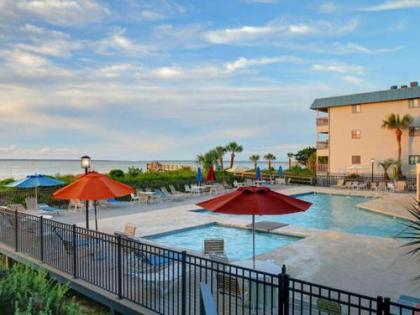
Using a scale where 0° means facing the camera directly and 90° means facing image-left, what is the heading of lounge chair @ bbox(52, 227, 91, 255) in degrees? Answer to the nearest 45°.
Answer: approximately 270°

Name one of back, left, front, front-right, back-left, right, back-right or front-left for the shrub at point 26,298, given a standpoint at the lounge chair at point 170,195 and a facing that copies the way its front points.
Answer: right

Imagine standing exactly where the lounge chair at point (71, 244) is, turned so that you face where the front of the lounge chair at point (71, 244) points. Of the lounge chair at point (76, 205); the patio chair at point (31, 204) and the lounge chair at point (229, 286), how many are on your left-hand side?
2

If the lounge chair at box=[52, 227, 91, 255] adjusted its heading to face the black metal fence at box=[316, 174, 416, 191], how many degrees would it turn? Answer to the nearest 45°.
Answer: approximately 45° to its left

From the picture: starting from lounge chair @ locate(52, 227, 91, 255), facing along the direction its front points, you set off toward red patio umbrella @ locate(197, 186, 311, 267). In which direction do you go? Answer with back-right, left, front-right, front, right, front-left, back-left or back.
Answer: front-right

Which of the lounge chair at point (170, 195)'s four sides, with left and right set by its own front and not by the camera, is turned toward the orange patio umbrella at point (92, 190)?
right
